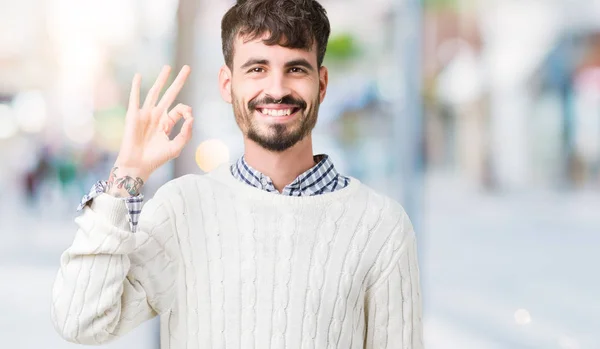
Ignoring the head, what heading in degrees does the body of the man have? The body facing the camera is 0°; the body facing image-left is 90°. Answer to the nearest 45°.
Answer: approximately 0°
